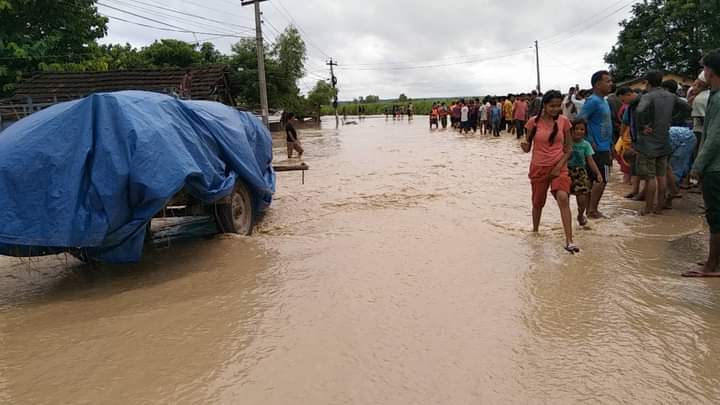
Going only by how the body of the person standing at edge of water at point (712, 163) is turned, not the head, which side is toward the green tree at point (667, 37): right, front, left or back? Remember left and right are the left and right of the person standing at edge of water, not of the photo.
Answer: right

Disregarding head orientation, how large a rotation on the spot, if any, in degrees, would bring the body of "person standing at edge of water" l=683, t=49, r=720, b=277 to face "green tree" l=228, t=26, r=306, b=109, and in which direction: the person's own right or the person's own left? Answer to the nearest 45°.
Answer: approximately 45° to the person's own right

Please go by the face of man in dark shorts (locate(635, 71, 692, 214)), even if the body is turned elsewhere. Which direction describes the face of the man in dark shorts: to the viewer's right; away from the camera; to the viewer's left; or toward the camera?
away from the camera

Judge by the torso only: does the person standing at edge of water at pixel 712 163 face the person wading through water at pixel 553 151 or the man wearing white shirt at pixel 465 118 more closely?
the person wading through water

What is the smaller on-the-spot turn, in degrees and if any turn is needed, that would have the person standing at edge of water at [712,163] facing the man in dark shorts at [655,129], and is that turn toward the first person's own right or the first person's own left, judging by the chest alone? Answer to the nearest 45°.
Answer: approximately 90° to the first person's own right

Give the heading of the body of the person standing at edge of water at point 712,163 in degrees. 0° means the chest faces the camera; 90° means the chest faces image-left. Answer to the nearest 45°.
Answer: approximately 90°

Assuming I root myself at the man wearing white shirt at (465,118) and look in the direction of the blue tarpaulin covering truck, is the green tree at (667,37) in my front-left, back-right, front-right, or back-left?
back-left

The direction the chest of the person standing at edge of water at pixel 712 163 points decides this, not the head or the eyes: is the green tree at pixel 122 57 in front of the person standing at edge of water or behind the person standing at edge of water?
in front

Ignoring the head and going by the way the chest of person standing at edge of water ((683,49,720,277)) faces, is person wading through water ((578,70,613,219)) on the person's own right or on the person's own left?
on the person's own right

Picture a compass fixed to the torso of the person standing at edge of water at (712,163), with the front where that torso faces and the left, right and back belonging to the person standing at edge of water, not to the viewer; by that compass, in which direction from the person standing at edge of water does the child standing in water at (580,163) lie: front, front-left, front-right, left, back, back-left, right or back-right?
front-right
